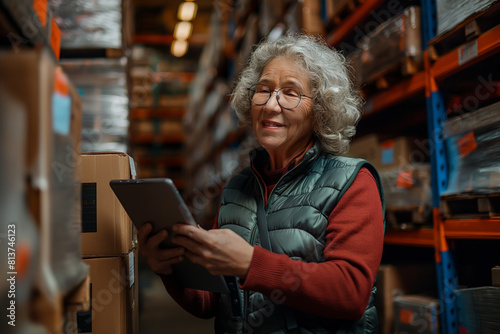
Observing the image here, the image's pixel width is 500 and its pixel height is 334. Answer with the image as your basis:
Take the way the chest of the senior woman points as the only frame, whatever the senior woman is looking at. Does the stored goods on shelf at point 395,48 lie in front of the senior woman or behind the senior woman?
behind

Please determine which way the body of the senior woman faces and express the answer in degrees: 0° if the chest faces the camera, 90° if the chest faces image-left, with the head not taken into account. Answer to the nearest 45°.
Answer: approximately 45°

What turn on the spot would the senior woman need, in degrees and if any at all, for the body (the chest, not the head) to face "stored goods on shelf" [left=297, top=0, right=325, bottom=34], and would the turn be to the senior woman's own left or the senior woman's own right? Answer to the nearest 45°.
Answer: approximately 135° to the senior woman's own right

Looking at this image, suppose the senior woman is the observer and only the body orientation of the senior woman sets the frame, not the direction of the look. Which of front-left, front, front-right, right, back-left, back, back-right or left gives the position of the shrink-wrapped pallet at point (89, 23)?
right

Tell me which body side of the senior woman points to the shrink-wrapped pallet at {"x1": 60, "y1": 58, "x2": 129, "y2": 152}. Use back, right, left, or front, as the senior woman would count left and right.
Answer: right

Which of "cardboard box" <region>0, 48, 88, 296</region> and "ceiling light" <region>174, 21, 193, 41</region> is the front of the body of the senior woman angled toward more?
the cardboard box

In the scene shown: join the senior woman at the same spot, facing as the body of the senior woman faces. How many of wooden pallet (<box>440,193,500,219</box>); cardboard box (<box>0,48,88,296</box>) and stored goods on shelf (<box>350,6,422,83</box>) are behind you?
2

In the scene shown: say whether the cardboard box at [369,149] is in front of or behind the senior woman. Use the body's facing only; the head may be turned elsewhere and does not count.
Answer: behind

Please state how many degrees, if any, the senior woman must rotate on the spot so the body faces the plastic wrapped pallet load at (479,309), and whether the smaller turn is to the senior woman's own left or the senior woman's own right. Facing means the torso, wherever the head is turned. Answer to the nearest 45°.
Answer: approximately 180°
